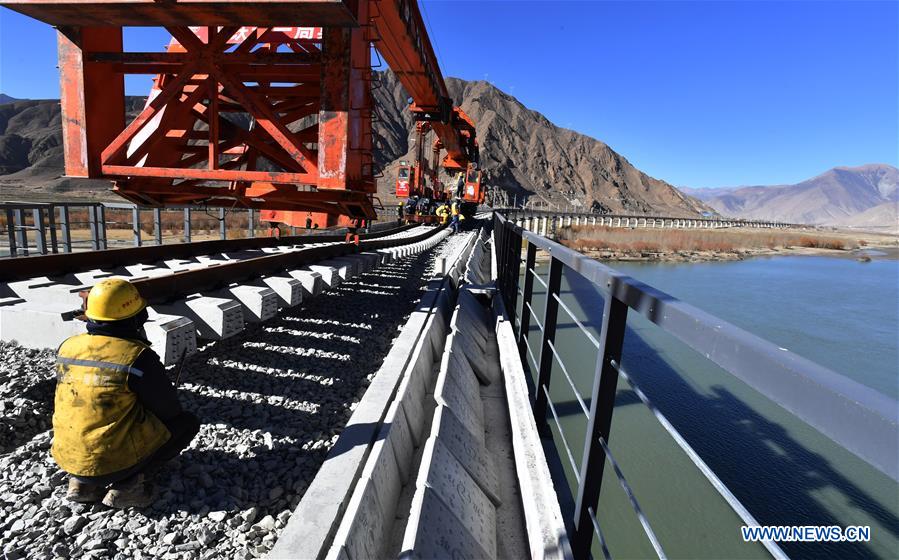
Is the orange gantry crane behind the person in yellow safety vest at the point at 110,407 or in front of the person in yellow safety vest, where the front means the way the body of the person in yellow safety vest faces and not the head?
in front

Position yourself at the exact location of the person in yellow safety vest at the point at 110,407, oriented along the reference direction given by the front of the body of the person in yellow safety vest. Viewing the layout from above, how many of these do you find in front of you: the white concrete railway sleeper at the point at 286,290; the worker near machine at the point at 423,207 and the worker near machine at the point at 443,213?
3

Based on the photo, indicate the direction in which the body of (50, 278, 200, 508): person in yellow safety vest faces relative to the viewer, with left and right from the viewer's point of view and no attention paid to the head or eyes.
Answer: facing away from the viewer and to the right of the viewer

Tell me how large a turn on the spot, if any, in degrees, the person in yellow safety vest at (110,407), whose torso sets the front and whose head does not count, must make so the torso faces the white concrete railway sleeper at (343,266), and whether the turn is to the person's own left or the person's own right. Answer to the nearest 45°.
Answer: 0° — they already face it

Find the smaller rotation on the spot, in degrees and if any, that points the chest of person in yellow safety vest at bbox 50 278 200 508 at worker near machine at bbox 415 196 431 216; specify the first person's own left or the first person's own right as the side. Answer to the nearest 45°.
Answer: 0° — they already face them

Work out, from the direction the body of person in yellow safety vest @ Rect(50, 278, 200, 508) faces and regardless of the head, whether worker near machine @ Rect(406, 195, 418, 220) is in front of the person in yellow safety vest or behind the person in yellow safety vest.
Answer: in front

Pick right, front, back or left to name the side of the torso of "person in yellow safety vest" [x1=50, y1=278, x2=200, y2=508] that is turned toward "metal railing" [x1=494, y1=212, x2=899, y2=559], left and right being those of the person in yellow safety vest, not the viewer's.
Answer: right

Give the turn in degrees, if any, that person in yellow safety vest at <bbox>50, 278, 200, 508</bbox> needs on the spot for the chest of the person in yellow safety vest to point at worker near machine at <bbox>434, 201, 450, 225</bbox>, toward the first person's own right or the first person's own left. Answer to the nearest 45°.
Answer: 0° — they already face them

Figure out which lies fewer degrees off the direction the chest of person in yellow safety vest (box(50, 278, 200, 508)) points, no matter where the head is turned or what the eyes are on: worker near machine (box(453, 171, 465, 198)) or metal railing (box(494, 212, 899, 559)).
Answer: the worker near machine

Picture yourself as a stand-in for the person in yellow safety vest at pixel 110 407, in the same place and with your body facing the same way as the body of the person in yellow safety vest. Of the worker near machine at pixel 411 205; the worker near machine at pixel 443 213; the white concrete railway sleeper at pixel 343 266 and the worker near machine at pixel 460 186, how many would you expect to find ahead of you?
4
